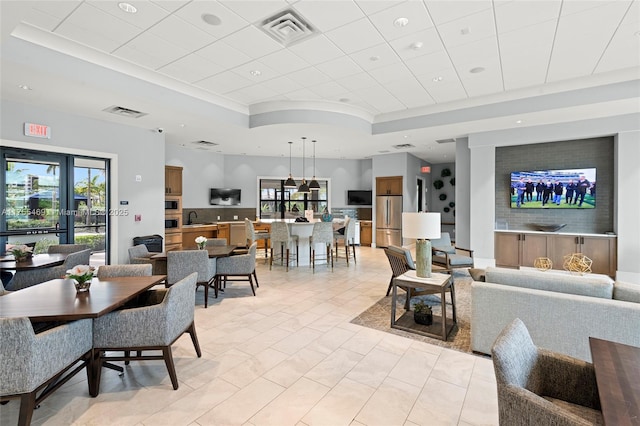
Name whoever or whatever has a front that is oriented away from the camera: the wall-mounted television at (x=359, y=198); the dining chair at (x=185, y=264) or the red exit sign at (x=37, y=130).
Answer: the dining chair

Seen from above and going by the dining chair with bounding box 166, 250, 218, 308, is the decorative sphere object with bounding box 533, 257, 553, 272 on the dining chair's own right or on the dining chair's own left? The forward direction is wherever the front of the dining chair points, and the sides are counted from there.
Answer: on the dining chair's own right

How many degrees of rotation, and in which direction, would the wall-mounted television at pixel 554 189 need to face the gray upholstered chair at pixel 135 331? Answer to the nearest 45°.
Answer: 0° — it already faces it

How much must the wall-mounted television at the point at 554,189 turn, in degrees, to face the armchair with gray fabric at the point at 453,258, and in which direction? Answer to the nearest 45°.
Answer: approximately 45° to its right

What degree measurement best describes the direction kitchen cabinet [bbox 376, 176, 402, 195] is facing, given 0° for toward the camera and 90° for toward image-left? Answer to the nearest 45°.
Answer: approximately 0°

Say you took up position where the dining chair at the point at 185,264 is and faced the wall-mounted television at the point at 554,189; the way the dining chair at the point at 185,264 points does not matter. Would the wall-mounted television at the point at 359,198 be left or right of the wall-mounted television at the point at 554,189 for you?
left

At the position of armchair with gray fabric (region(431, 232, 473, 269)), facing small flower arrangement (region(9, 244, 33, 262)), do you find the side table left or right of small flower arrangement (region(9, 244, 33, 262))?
left

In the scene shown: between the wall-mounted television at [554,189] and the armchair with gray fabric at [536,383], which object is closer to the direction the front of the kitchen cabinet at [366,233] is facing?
the armchair with gray fabric

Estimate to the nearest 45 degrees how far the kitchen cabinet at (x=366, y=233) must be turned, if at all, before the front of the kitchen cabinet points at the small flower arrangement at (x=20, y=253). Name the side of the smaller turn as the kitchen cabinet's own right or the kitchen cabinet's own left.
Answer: approximately 45° to the kitchen cabinet's own right
